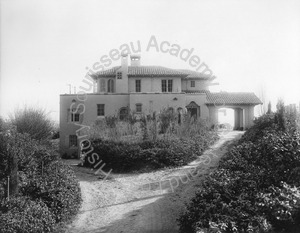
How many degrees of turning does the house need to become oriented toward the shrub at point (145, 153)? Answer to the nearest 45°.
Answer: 0° — it already faces it

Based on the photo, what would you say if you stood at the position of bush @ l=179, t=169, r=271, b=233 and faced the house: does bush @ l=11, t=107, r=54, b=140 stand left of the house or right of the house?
left

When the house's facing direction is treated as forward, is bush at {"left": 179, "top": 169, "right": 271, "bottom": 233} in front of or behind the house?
in front

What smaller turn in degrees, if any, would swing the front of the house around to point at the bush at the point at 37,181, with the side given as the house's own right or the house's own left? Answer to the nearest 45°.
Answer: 0° — it already faces it

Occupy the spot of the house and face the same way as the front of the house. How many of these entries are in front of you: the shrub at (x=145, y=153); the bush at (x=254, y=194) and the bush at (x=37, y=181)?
3

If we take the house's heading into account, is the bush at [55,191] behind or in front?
in front

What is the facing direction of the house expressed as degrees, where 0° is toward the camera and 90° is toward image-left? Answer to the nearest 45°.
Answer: approximately 0°

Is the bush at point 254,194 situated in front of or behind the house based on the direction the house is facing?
in front
